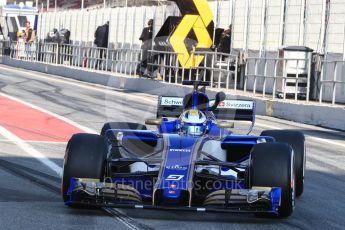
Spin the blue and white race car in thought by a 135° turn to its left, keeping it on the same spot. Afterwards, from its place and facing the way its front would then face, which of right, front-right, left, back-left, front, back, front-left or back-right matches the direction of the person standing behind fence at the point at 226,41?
front-left

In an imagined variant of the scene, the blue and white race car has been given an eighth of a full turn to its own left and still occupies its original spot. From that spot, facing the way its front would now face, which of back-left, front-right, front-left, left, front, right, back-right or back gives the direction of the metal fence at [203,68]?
back-left

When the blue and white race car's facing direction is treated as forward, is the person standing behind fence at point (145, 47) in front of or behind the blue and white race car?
behind

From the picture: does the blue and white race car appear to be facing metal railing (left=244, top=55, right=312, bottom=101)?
no

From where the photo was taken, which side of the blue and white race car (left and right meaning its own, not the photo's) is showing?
front

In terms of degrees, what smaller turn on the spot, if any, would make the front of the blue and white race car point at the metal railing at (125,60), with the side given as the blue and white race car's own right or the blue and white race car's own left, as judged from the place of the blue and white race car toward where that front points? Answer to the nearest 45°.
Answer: approximately 180°

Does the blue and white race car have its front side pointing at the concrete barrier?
no

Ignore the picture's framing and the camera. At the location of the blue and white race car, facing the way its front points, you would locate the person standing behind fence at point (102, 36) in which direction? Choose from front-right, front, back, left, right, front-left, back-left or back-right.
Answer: back

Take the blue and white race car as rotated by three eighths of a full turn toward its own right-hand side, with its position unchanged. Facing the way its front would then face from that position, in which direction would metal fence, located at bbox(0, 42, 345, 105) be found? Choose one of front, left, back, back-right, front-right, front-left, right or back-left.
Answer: front-right
